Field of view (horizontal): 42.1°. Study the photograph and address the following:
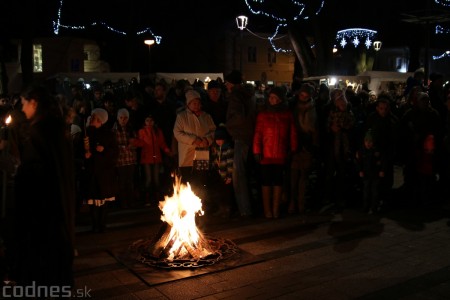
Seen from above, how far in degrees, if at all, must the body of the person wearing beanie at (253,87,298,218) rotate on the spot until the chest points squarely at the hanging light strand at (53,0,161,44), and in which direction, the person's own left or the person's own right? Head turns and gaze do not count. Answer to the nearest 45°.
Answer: approximately 135° to the person's own right

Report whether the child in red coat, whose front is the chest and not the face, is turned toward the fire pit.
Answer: yes

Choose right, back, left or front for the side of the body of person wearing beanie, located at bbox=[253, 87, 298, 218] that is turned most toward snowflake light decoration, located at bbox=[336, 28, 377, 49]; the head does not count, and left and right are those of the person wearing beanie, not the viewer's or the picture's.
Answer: back
